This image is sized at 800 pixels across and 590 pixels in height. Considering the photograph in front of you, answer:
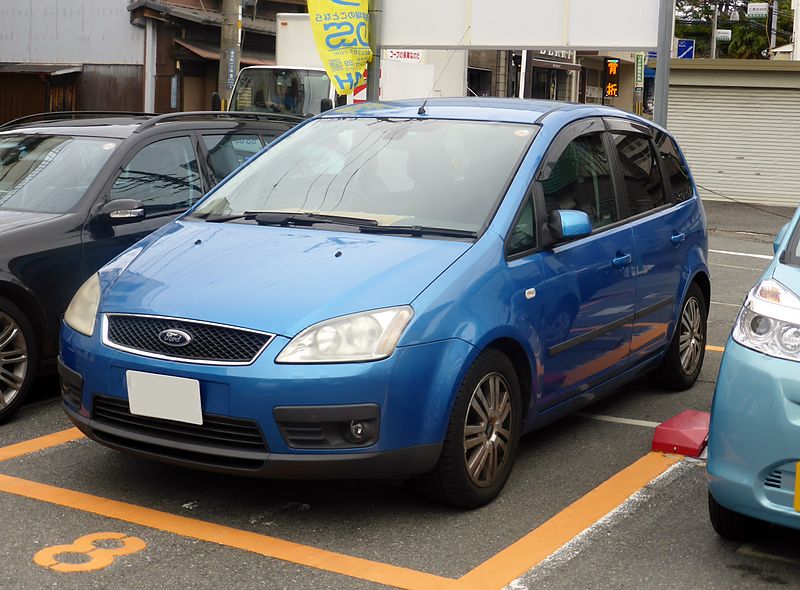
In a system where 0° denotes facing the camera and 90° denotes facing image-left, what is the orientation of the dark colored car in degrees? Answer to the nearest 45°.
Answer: approximately 45°

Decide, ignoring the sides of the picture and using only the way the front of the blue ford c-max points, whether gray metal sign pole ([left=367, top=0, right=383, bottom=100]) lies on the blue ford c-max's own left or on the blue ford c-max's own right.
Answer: on the blue ford c-max's own right

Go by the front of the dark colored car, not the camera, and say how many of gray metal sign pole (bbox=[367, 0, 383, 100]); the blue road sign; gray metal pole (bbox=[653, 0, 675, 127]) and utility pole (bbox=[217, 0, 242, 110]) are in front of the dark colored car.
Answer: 0

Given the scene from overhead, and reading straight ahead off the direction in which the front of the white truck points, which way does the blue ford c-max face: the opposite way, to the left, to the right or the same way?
the same way

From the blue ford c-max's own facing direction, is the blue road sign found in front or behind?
behind

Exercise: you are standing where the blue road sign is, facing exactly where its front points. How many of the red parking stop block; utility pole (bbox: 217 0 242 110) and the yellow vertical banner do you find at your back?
0

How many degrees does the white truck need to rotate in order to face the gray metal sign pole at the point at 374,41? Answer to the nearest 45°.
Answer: approximately 45° to its left

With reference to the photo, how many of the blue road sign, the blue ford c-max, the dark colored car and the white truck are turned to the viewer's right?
0

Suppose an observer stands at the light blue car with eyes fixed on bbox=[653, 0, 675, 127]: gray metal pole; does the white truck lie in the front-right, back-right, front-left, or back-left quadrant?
front-left

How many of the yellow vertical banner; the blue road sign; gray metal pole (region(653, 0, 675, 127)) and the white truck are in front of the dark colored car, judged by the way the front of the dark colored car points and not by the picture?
0

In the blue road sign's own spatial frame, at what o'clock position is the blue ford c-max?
The blue ford c-max is roughly at 12 o'clock from the blue road sign.

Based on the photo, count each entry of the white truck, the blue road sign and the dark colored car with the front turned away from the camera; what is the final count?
0

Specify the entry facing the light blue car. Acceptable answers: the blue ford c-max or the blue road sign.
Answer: the blue road sign

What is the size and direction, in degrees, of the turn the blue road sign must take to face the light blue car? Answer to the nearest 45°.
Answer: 0° — it already faces it

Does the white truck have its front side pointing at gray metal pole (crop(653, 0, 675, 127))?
no

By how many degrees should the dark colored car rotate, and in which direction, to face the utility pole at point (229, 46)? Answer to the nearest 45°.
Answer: approximately 135° to its right

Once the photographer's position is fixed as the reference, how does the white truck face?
facing the viewer and to the left of the viewer

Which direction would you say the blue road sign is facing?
toward the camera
